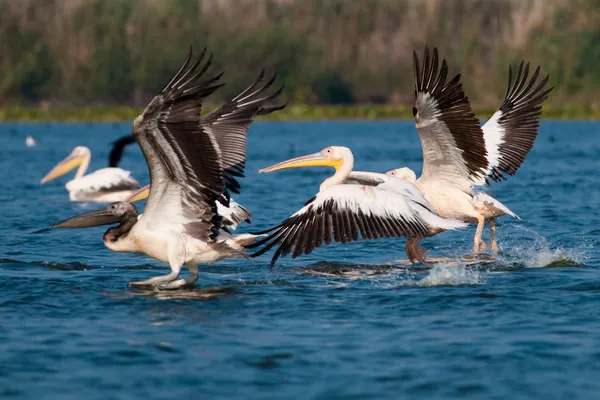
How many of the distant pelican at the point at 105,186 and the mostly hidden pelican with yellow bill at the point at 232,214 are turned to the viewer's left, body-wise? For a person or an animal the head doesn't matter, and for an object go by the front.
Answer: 2

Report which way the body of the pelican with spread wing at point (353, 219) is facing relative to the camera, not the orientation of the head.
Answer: to the viewer's left

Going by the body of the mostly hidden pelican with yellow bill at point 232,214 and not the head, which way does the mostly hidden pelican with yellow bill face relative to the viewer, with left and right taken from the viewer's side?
facing to the left of the viewer

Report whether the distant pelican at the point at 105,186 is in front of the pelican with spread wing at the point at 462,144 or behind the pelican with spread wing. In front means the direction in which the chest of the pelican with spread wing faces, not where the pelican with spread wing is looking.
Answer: in front

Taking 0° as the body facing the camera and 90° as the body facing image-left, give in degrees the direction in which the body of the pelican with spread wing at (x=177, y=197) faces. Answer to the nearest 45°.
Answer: approximately 90°

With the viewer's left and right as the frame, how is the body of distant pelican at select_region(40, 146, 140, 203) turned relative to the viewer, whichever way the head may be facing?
facing to the left of the viewer

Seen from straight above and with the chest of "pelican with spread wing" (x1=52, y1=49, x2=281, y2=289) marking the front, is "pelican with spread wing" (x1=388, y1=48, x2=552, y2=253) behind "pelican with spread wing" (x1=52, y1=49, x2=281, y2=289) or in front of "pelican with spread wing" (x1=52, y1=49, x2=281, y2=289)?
behind

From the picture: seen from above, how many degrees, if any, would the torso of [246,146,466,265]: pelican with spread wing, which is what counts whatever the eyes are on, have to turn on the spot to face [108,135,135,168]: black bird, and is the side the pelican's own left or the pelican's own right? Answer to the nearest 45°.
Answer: approximately 45° to the pelican's own right
